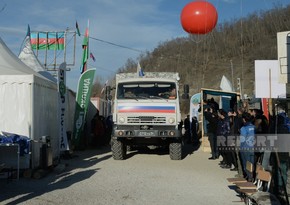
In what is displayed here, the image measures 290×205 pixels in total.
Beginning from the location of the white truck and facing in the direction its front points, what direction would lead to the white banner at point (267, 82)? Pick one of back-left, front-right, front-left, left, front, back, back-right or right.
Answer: front-left

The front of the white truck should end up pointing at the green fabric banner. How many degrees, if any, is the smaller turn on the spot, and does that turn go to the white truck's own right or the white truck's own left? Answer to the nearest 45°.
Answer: approximately 135° to the white truck's own right

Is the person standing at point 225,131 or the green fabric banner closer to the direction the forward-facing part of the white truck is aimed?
the person standing

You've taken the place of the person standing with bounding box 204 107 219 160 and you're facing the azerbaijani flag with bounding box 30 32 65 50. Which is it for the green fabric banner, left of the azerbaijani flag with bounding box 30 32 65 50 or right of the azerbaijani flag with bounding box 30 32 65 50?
left

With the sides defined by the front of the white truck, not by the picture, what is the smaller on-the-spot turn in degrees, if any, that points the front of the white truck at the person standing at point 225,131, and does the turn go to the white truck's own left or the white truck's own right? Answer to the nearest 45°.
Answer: approximately 45° to the white truck's own left

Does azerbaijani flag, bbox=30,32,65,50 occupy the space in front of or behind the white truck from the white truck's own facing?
behind

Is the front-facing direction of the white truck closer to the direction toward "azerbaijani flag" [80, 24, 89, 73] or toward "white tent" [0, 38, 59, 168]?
the white tent

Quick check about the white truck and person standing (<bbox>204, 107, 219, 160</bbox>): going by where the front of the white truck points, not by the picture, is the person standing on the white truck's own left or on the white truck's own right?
on the white truck's own left

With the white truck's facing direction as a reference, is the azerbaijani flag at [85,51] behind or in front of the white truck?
behind

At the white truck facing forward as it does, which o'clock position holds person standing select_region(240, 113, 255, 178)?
The person standing is roughly at 11 o'clock from the white truck.

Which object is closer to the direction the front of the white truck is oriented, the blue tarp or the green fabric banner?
the blue tarp

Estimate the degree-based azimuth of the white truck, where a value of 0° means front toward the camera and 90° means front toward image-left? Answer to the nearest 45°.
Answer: approximately 0°

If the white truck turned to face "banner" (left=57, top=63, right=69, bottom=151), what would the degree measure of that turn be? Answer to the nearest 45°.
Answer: approximately 90° to its right
